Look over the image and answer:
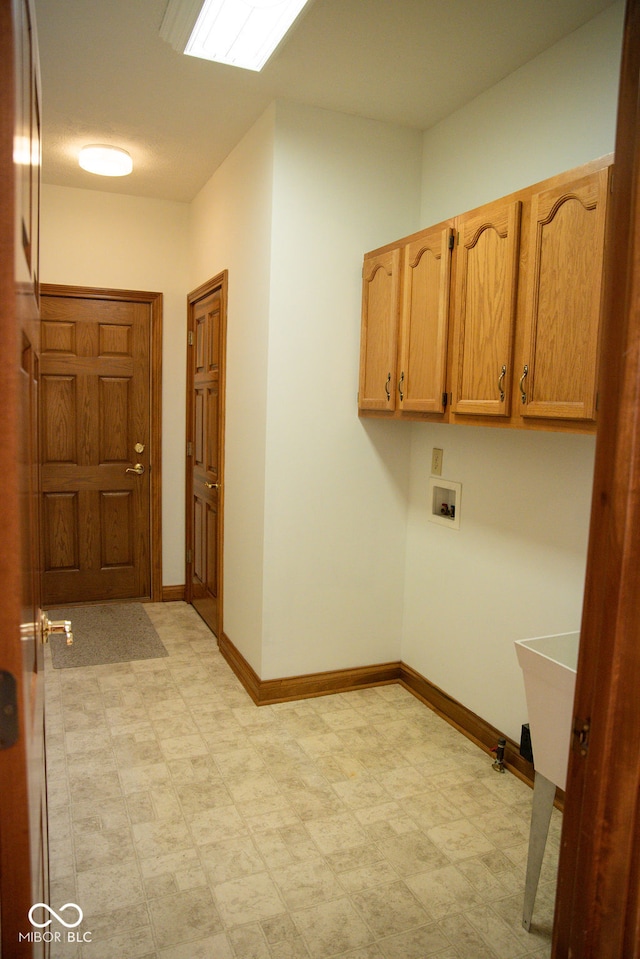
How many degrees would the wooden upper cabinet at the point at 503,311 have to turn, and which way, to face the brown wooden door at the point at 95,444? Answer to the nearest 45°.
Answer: approximately 90° to its right

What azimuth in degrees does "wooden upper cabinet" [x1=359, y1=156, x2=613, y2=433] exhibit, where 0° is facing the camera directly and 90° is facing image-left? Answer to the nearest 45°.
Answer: approximately 45°

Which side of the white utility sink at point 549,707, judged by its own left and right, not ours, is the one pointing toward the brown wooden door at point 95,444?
right

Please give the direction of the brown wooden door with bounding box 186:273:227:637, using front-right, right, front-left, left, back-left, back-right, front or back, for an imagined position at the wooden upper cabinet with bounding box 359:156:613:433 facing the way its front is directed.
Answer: right

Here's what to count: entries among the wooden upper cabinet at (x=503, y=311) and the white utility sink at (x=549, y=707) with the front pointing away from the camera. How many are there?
0

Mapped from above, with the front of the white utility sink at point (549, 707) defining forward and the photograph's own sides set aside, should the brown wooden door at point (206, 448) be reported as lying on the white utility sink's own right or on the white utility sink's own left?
on the white utility sink's own right

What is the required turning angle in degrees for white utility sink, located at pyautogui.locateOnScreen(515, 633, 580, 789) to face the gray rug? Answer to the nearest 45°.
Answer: approximately 90° to its right
